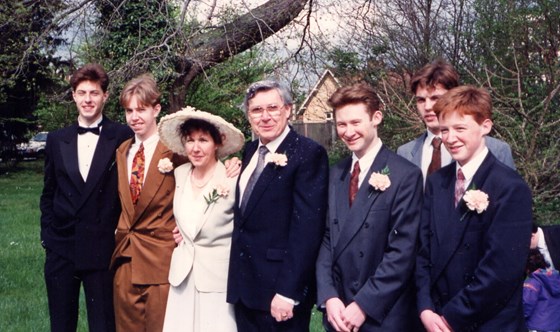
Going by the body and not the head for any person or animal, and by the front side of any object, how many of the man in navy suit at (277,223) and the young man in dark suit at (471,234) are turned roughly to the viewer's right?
0

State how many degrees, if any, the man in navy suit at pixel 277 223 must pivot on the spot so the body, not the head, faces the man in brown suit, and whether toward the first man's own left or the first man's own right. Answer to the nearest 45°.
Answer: approximately 90° to the first man's own right

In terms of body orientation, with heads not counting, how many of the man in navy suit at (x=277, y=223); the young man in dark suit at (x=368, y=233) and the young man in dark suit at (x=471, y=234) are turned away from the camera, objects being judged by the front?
0

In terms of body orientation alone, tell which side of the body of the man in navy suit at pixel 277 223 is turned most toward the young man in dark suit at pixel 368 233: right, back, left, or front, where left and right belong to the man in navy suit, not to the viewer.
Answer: left

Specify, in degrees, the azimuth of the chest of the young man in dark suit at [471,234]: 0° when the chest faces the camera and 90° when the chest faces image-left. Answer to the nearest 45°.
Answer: approximately 45°

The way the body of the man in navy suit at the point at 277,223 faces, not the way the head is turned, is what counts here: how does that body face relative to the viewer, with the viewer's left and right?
facing the viewer and to the left of the viewer
